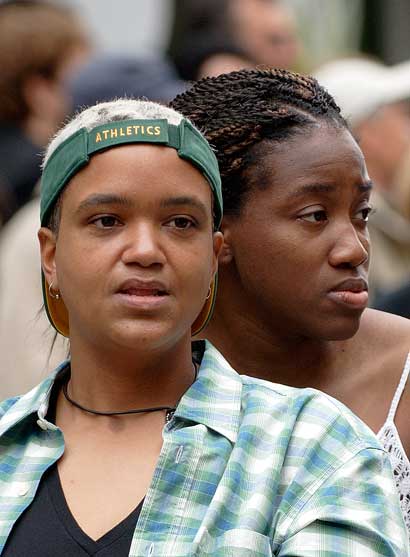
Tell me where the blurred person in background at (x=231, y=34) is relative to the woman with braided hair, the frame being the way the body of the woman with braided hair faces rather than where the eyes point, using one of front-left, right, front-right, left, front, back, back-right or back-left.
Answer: back-left

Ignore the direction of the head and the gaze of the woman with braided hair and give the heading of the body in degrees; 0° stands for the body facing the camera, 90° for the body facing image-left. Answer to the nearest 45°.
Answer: approximately 315°

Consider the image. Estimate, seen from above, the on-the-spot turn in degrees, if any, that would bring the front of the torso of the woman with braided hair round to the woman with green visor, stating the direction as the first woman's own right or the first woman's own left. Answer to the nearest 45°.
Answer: approximately 90° to the first woman's own right

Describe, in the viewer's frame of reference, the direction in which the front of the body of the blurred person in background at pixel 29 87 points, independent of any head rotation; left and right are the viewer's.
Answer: facing to the right of the viewer

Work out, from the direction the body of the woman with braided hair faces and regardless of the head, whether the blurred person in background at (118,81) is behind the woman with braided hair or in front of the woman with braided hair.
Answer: behind
